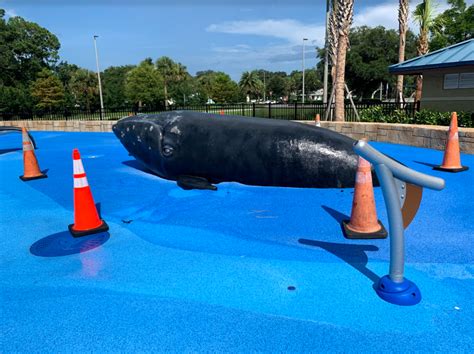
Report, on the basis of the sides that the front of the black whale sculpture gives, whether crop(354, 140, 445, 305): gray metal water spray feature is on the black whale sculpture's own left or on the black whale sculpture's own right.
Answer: on the black whale sculpture's own left

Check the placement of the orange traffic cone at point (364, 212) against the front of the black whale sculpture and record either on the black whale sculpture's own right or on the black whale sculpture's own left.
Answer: on the black whale sculpture's own left

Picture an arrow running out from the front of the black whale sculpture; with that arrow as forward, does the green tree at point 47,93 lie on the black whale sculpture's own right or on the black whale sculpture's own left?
on the black whale sculpture's own right

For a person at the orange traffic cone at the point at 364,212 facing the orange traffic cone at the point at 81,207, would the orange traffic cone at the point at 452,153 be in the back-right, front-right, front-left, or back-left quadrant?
back-right

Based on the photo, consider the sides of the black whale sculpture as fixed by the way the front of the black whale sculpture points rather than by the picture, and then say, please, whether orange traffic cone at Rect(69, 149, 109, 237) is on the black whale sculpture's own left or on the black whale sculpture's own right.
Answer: on the black whale sculpture's own left

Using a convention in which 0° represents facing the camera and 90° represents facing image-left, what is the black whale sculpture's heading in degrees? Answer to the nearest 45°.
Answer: approximately 90°

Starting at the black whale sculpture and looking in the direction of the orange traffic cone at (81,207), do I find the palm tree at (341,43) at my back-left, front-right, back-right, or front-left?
back-right

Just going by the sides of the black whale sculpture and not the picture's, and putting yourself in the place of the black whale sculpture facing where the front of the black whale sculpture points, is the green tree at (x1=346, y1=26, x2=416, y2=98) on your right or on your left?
on your right

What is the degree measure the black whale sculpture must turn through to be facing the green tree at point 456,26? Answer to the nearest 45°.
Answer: approximately 135° to its right

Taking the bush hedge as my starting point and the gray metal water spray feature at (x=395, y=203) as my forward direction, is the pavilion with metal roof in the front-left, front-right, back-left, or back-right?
back-left

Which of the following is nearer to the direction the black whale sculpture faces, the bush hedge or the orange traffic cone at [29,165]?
the orange traffic cone
